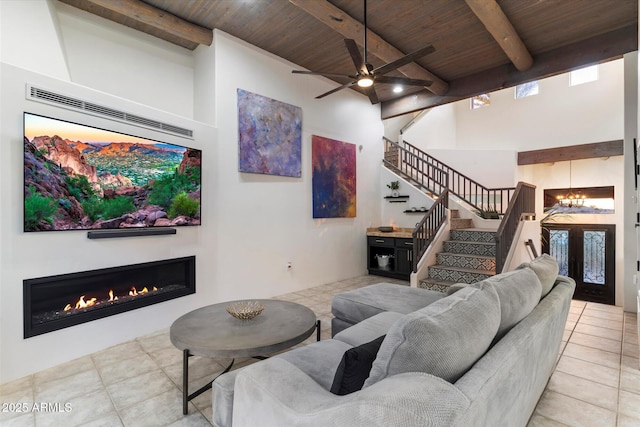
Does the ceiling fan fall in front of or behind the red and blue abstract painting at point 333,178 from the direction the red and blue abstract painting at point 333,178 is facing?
in front

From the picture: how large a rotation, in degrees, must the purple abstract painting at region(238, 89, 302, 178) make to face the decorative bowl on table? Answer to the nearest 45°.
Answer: approximately 45° to its right

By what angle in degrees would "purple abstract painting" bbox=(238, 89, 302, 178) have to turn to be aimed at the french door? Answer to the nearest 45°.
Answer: approximately 45° to its left

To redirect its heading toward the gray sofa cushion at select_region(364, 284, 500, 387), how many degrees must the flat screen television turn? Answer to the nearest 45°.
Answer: approximately 45° to its right

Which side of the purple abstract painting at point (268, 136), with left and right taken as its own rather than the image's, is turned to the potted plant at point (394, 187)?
left

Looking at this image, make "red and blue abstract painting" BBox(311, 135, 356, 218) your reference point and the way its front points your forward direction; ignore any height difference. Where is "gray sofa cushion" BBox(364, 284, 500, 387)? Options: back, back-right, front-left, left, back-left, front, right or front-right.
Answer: front-right

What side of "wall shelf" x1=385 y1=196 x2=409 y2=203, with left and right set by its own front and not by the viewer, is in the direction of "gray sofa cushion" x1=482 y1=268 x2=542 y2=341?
front

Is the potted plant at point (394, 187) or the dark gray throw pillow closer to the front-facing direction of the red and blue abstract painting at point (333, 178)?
the dark gray throw pillow

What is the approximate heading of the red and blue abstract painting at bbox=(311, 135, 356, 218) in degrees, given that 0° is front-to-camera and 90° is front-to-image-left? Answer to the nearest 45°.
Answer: approximately 315°

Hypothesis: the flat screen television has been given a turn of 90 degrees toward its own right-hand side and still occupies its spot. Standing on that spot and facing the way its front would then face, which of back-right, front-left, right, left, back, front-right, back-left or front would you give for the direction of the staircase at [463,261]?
back-left

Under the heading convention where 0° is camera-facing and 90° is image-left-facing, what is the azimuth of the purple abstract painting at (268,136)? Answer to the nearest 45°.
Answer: approximately 315°

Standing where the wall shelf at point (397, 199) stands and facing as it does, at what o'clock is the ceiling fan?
The ceiling fan is roughly at 12 o'clock from the wall shelf.
